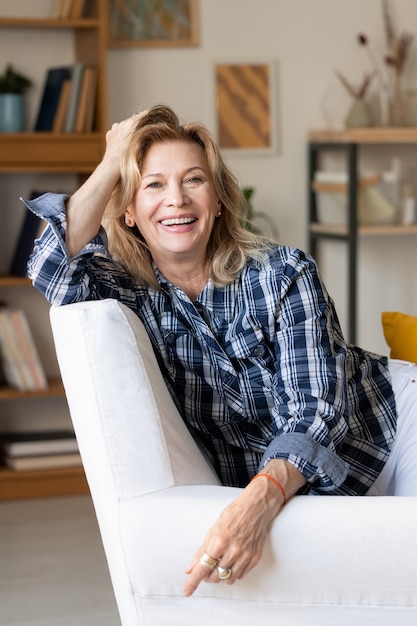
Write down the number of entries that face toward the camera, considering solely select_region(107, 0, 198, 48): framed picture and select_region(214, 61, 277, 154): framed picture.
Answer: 2

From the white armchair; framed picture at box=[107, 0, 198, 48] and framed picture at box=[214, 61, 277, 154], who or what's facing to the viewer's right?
the white armchair

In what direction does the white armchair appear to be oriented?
to the viewer's right

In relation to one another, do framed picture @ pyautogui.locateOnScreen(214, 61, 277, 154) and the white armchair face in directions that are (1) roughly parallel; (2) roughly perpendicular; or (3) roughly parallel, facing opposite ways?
roughly perpendicular

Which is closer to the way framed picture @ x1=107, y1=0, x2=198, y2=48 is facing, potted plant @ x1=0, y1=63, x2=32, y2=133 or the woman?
the woman

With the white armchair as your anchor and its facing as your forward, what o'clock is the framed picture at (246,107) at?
The framed picture is roughly at 9 o'clock from the white armchair.
